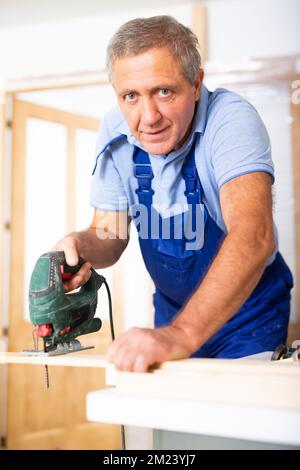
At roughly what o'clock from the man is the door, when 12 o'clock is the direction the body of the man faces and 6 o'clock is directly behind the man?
The door is roughly at 4 o'clock from the man.

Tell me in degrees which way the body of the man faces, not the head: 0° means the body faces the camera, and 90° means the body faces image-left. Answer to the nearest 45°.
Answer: approximately 45°

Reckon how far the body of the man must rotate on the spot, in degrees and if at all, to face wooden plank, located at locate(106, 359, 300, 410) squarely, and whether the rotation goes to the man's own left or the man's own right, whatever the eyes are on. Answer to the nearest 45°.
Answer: approximately 45° to the man's own left

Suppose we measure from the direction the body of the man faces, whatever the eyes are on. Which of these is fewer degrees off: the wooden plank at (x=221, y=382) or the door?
the wooden plank
